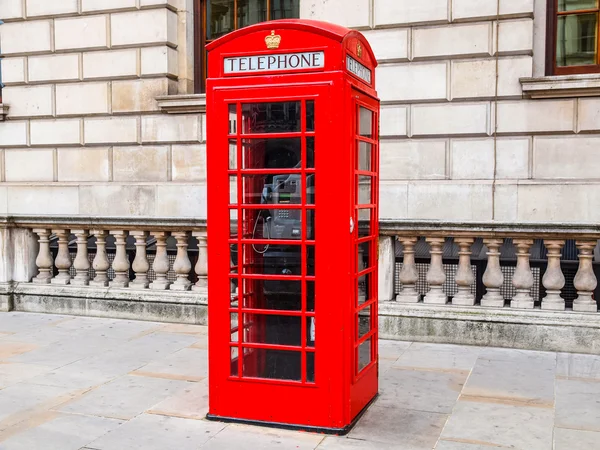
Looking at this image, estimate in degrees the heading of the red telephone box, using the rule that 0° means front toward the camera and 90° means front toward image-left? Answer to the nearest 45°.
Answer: approximately 0°

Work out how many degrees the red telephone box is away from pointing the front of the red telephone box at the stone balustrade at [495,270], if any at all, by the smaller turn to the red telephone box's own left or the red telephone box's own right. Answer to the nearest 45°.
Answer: approximately 135° to the red telephone box's own left
